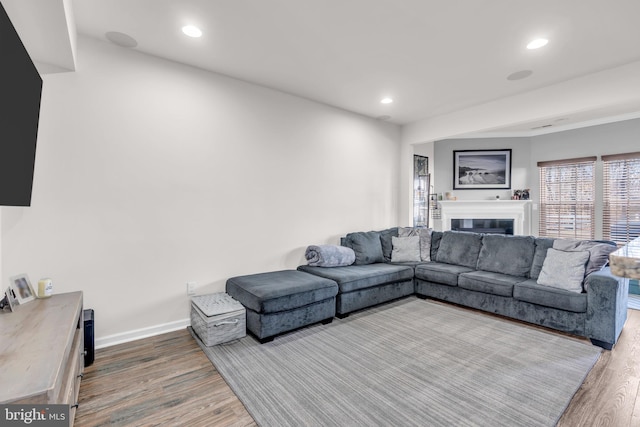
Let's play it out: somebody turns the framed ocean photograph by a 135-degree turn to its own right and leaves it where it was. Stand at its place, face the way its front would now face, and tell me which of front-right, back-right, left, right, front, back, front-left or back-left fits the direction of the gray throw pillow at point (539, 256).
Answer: back-left

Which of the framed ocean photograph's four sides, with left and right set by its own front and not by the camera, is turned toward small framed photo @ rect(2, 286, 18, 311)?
front

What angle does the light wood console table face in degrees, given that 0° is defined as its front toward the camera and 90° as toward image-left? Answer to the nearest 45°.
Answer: approximately 270°

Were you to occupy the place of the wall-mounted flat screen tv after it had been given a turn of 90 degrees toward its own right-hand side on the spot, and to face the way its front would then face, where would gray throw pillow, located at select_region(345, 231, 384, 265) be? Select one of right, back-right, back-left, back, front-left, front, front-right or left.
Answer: left

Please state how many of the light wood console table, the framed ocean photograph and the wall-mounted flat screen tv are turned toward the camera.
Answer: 1

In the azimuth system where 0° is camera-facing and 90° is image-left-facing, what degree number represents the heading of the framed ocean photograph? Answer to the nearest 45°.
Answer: approximately 0°

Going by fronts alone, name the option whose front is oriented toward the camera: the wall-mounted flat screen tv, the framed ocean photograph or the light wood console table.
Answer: the framed ocean photograph

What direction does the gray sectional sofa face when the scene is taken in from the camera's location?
facing the viewer and to the left of the viewer

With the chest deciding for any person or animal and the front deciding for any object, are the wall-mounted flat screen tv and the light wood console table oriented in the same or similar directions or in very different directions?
same or similar directions

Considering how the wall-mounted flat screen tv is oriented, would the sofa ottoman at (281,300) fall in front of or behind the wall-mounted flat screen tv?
in front

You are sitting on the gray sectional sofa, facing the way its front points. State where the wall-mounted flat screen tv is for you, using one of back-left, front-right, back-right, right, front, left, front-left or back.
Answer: front

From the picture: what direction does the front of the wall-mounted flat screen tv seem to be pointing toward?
to the viewer's right

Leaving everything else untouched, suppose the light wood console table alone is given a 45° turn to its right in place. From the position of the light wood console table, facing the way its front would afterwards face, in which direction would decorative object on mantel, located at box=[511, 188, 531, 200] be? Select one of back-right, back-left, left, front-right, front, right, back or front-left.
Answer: front-left

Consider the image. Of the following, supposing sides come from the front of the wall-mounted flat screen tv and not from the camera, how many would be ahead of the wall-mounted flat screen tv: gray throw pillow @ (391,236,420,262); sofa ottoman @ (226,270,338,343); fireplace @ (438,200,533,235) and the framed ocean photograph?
4
